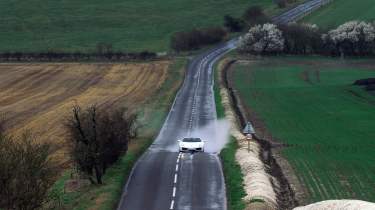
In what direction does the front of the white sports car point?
toward the camera

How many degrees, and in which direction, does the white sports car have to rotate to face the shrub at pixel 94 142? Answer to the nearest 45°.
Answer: approximately 45° to its right

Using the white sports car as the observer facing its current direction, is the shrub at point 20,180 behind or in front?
in front
